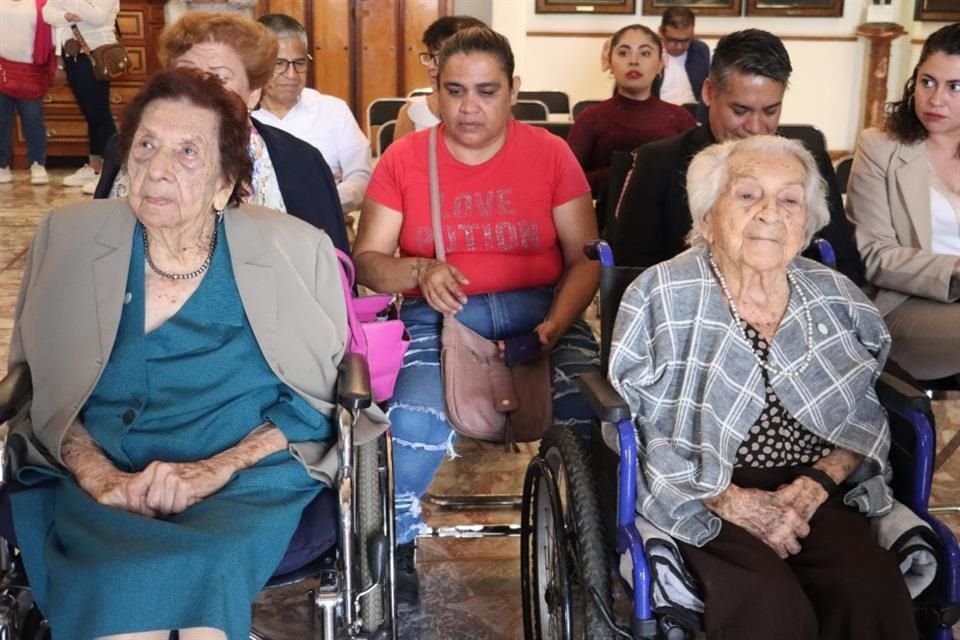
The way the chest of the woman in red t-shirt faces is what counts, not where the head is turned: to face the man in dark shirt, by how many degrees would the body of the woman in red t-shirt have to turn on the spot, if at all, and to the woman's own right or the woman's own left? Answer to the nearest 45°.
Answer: approximately 90° to the woman's own left

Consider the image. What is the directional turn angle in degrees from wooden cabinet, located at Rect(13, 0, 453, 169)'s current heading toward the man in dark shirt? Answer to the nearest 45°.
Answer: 0° — it already faces them

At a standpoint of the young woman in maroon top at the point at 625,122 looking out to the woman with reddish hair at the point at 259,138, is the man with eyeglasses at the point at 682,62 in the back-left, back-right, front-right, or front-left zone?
back-right

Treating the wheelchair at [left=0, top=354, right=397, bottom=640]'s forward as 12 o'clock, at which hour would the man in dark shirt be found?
The man in dark shirt is roughly at 8 o'clock from the wheelchair.

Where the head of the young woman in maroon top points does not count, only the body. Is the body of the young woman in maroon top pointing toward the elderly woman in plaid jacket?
yes

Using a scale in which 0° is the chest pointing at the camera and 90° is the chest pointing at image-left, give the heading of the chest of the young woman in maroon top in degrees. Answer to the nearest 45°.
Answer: approximately 0°

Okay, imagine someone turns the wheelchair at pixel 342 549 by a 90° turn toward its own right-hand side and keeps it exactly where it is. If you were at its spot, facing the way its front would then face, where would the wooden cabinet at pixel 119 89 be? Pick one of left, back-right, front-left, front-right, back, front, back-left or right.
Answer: right

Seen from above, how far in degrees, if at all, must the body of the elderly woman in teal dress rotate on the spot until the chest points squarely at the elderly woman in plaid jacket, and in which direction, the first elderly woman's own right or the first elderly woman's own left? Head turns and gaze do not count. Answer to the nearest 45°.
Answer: approximately 90° to the first elderly woman's own left
